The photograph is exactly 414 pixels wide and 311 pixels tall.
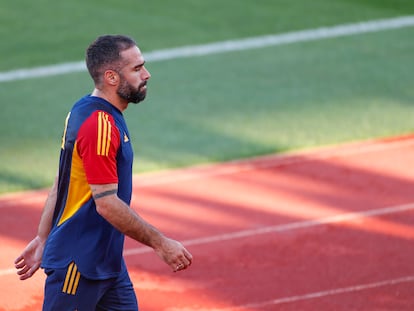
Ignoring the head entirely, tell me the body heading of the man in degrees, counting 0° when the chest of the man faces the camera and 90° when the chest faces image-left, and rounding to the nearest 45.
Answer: approximately 270°

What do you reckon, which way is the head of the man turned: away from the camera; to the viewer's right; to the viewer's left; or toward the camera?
to the viewer's right
